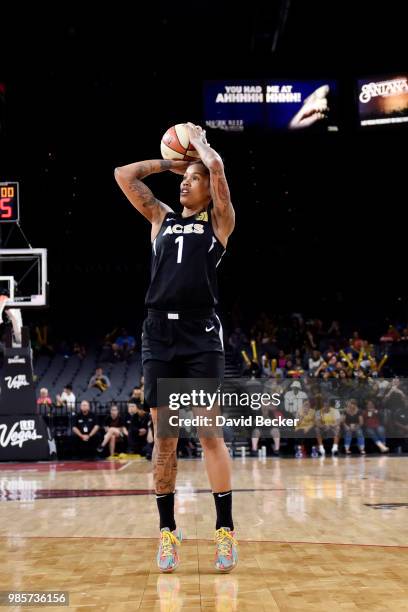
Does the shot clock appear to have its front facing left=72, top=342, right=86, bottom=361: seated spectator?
no

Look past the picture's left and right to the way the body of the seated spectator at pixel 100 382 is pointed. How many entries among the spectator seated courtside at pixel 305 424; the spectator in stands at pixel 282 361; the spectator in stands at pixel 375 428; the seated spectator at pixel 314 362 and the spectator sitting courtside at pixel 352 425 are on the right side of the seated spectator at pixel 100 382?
0

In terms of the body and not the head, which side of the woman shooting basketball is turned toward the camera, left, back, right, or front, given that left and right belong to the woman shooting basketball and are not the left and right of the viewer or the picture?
front

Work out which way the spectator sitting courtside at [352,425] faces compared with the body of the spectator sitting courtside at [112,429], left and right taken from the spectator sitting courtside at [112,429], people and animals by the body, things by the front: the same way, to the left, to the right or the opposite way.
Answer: the same way

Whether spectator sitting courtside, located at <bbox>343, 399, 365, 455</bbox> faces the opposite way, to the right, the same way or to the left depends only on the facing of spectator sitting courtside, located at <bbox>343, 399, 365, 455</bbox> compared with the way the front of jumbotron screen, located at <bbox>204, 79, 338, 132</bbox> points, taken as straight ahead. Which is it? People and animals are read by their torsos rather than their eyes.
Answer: the same way

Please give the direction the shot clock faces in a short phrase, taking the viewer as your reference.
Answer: facing the viewer

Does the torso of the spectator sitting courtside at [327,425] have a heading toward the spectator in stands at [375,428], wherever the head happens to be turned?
no

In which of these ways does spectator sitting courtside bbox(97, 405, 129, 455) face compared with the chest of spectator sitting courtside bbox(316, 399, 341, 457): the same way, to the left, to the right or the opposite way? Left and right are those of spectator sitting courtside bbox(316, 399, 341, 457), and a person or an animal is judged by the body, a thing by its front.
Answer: the same way

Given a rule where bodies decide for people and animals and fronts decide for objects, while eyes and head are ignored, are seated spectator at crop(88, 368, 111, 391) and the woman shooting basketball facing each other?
no

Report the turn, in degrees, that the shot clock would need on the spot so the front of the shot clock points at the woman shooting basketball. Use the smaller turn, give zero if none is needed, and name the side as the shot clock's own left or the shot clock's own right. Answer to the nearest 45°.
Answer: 0° — it already faces them

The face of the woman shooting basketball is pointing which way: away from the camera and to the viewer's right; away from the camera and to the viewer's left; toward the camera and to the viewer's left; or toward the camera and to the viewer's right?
toward the camera and to the viewer's left

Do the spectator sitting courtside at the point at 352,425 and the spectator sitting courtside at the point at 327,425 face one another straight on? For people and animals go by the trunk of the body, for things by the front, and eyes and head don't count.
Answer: no

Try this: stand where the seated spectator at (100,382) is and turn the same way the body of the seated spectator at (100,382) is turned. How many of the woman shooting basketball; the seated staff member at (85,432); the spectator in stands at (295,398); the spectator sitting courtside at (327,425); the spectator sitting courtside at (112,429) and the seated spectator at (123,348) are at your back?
1

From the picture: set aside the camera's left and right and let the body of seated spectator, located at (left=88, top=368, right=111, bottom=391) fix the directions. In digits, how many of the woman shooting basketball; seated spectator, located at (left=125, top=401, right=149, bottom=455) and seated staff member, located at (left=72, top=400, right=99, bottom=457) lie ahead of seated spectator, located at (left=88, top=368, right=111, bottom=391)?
3

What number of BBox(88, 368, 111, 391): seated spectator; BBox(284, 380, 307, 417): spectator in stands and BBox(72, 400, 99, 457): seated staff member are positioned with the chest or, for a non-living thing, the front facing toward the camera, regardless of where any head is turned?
3

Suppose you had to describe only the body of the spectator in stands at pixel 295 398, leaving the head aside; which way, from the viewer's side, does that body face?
toward the camera

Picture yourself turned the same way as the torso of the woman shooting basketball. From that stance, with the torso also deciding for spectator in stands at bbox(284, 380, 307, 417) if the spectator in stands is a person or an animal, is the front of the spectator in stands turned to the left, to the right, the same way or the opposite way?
the same way
